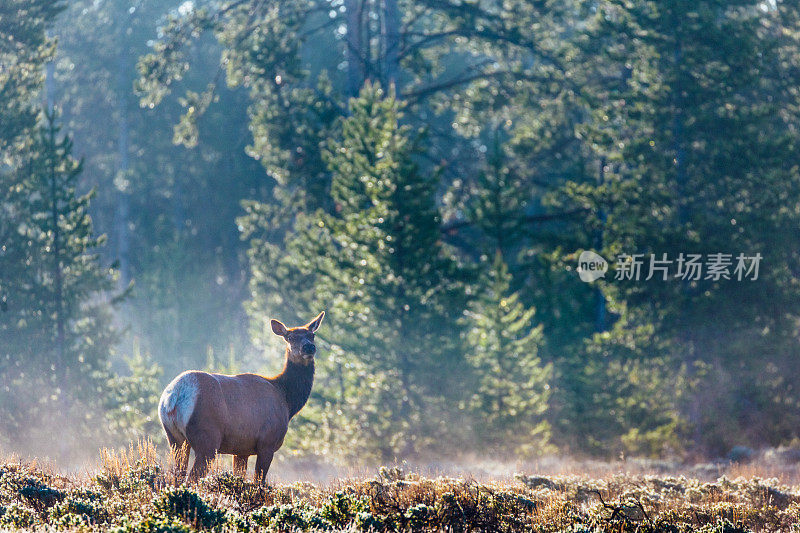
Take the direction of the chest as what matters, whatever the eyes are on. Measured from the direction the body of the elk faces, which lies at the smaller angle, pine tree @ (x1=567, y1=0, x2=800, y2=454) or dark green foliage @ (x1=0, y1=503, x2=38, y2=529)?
the pine tree

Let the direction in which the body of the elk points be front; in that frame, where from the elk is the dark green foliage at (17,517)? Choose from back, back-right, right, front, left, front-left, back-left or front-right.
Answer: back

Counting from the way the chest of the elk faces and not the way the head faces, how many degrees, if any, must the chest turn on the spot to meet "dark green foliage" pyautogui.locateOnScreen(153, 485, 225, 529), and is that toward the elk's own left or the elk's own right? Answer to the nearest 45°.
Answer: approximately 135° to the elk's own right

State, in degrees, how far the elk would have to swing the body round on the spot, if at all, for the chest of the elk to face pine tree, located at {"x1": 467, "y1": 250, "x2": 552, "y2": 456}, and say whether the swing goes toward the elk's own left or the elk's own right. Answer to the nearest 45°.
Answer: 0° — it already faces it

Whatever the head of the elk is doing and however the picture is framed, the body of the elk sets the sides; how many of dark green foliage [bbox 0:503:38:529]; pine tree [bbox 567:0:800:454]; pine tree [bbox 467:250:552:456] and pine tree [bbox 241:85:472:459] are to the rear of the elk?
1

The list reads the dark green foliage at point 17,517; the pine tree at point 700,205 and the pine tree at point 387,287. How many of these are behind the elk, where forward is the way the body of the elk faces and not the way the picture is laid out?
1

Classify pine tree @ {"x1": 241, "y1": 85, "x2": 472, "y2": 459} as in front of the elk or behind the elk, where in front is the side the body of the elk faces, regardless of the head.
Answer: in front

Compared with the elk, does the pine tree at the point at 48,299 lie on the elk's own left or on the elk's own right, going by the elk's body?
on the elk's own left

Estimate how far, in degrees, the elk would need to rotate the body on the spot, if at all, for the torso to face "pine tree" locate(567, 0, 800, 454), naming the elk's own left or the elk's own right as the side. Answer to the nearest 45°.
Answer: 0° — it already faces it

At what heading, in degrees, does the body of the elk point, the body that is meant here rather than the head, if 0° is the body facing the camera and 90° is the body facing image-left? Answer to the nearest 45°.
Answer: approximately 225°
